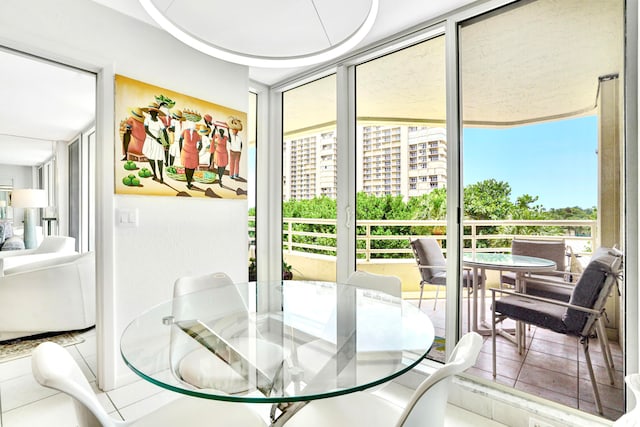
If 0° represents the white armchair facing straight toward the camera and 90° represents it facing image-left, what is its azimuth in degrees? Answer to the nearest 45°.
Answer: approximately 90°

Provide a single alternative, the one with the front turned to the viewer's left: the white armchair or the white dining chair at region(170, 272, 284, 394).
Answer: the white armchair

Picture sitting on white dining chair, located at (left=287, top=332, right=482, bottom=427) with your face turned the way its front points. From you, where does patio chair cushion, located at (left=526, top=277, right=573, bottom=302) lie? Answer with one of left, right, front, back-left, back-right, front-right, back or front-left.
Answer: right

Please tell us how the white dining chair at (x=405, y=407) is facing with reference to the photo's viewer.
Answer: facing away from the viewer and to the left of the viewer

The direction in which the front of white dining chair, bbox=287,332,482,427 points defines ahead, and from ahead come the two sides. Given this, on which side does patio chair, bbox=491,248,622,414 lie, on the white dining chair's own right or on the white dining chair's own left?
on the white dining chair's own right

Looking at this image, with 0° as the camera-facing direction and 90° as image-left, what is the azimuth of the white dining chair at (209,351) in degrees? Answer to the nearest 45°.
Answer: approximately 315°

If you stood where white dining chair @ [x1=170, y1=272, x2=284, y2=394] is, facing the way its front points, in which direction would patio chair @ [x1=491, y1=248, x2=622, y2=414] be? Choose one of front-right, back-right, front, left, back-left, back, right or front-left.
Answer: front-left

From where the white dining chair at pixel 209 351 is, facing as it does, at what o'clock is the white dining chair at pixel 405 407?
the white dining chair at pixel 405 407 is roughly at 12 o'clock from the white dining chair at pixel 209 351.

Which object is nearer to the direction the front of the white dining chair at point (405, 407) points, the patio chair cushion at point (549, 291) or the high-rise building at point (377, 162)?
the high-rise building

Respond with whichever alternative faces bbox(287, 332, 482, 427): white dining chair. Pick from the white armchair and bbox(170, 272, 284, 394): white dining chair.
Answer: bbox(170, 272, 284, 394): white dining chair
